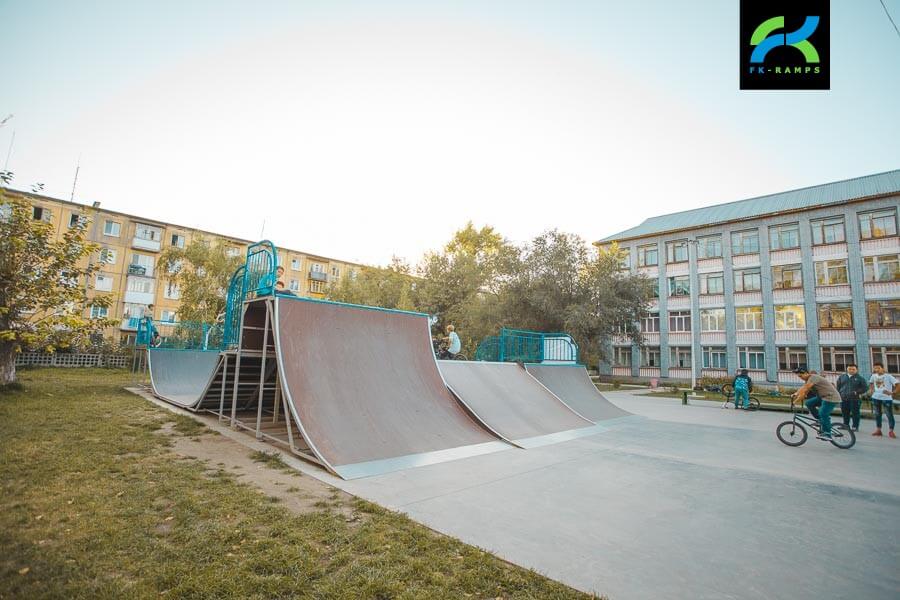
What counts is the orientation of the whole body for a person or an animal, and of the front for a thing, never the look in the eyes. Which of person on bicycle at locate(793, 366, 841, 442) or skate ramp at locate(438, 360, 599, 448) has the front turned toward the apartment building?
the person on bicycle

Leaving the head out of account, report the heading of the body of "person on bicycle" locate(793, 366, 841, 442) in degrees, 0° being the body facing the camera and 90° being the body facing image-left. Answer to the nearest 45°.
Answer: approximately 90°

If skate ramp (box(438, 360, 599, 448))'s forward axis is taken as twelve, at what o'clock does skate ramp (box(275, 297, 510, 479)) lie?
skate ramp (box(275, 297, 510, 479)) is roughly at 3 o'clock from skate ramp (box(438, 360, 599, 448)).

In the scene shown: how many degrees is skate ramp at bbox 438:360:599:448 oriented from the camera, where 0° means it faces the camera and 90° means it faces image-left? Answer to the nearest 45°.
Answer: approximately 315°

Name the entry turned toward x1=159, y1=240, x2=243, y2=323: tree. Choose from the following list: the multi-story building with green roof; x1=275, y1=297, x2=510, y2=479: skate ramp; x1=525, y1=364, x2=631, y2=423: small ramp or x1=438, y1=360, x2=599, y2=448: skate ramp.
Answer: the multi-story building with green roof

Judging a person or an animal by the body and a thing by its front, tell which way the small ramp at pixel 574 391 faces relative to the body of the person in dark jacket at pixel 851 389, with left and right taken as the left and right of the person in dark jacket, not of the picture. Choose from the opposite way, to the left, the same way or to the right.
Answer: to the left

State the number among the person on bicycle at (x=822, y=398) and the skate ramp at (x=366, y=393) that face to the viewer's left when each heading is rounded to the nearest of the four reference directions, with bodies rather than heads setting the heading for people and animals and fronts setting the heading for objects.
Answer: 1

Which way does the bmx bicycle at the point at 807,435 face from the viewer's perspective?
to the viewer's left

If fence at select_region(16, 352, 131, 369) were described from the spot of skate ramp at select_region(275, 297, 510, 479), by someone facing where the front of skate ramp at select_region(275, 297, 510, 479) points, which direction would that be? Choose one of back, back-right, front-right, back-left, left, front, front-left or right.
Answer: back

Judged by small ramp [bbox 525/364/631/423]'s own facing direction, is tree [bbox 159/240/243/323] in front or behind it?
behind

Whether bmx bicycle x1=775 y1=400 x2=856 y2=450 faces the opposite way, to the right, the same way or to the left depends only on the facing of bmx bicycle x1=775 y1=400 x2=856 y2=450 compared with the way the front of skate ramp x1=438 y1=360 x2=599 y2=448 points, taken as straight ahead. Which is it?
the opposite way

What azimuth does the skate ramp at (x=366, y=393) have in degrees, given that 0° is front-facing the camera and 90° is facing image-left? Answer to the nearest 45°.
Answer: approximately 315°

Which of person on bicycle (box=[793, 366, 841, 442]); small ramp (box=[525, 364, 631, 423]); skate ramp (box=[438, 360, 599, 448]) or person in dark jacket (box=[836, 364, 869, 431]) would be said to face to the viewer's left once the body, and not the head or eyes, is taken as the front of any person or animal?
the person on bicycle

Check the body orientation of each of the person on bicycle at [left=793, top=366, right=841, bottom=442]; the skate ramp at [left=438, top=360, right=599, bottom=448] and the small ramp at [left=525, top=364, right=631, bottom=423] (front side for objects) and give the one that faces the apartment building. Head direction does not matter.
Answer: the person on bicycle
